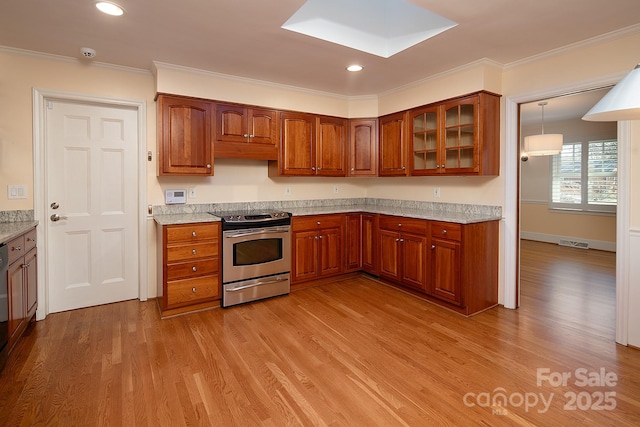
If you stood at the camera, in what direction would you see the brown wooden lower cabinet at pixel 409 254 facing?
facing the viewer and to the left of the viewer

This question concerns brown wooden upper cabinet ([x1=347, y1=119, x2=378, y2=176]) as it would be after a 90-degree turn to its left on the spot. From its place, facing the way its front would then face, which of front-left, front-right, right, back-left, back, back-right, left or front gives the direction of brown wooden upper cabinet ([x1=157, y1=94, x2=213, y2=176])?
back-right

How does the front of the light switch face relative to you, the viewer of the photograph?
facing the viewer

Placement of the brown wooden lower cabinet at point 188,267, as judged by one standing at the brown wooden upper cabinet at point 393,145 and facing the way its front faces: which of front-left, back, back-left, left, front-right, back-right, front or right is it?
front

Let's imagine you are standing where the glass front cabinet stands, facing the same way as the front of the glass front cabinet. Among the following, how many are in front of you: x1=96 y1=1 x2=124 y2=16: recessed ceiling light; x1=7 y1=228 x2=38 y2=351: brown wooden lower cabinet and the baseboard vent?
2

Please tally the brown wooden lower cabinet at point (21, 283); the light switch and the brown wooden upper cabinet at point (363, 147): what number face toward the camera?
2

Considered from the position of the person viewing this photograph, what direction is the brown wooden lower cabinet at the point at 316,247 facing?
facing the viewer and to the right of the viewer

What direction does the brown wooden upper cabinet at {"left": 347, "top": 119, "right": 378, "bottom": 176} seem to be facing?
toward the camera

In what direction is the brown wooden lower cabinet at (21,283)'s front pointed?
to the viewer's right

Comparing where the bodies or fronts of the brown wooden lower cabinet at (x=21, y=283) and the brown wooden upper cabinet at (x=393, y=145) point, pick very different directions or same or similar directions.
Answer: very different directions
